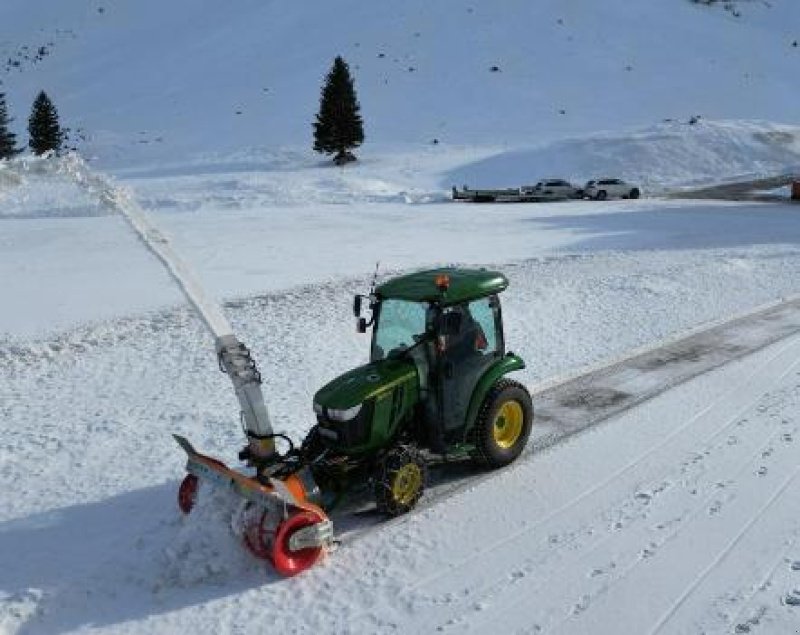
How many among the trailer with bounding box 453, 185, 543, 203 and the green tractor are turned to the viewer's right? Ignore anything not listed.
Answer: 1

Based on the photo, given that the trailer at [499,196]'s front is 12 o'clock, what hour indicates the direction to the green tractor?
The green tractor is roughly at 3 o'clock from the trailer.

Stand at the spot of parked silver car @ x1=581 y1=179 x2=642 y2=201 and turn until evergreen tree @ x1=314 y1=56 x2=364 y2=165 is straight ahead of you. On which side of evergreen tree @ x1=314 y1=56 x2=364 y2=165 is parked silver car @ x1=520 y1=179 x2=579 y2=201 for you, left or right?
left

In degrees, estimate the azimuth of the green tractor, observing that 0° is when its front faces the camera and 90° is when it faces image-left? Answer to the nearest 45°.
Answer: approximately 45°

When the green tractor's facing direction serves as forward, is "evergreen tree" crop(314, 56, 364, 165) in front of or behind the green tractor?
behind

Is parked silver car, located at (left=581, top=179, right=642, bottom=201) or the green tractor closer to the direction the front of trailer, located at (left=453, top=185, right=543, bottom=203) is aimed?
the parked silver car

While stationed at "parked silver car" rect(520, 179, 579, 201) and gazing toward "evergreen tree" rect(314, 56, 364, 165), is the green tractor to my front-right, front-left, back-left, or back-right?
back-left

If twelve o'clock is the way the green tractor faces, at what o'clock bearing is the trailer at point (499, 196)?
The trailer is roughly at 5 o'clock from the green tractor.

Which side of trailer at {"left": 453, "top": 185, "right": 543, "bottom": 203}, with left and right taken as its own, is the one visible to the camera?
right

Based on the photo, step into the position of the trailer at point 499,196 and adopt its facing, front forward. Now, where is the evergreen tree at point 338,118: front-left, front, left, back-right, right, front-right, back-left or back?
back-left

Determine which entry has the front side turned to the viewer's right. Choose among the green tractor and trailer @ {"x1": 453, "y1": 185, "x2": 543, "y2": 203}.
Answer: the trailer

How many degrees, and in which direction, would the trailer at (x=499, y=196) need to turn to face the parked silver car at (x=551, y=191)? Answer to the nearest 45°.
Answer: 0° — it already faces it

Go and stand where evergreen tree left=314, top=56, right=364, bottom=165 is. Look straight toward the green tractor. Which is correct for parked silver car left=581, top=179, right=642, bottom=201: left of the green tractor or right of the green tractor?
left
